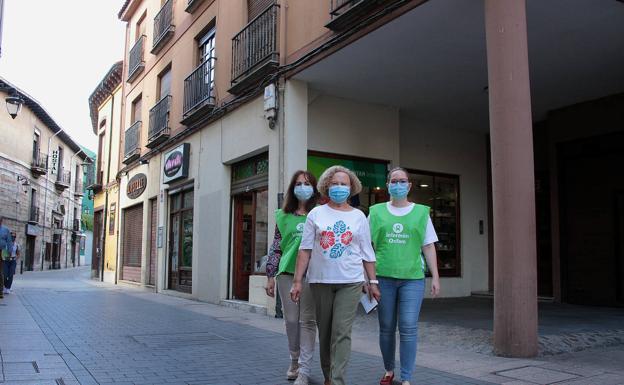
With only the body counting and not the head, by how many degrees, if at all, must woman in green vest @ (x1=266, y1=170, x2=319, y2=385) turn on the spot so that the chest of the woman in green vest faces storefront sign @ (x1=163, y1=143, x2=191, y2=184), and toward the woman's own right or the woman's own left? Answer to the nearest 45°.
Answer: approximately 180°

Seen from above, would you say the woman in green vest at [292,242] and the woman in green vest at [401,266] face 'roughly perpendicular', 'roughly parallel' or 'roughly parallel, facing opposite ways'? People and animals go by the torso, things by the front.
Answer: roughly parallel

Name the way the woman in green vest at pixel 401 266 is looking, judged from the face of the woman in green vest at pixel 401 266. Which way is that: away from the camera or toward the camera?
toward the camera

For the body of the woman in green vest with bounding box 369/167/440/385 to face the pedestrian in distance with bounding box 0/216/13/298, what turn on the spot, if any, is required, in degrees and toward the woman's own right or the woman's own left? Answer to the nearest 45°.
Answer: approximately 135° to the woman's own right

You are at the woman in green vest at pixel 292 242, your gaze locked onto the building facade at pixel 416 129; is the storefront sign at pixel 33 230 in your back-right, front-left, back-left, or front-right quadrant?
front-left

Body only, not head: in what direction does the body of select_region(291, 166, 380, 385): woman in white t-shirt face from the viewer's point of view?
toward the camera

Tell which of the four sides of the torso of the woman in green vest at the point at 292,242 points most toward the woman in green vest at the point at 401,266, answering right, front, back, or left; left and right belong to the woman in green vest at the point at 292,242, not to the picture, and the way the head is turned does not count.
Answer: left

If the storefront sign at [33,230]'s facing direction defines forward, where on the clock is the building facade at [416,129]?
The building facade is roughly at 1 o'clock from the storefront sign.

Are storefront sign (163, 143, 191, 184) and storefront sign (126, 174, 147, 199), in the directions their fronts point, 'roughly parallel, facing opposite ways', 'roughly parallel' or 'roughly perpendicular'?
roughly parallel

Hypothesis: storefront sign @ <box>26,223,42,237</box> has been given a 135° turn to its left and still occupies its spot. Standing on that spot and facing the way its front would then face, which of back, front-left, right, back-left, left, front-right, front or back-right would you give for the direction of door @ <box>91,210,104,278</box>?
back

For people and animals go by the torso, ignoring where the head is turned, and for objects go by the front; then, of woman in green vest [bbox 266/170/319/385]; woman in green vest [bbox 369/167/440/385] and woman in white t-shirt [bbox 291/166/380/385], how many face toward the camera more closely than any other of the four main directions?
3

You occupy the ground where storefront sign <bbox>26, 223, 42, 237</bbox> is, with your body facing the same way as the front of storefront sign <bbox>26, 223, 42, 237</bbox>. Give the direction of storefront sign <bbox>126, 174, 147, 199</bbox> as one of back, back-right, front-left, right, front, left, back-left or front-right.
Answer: front-right
